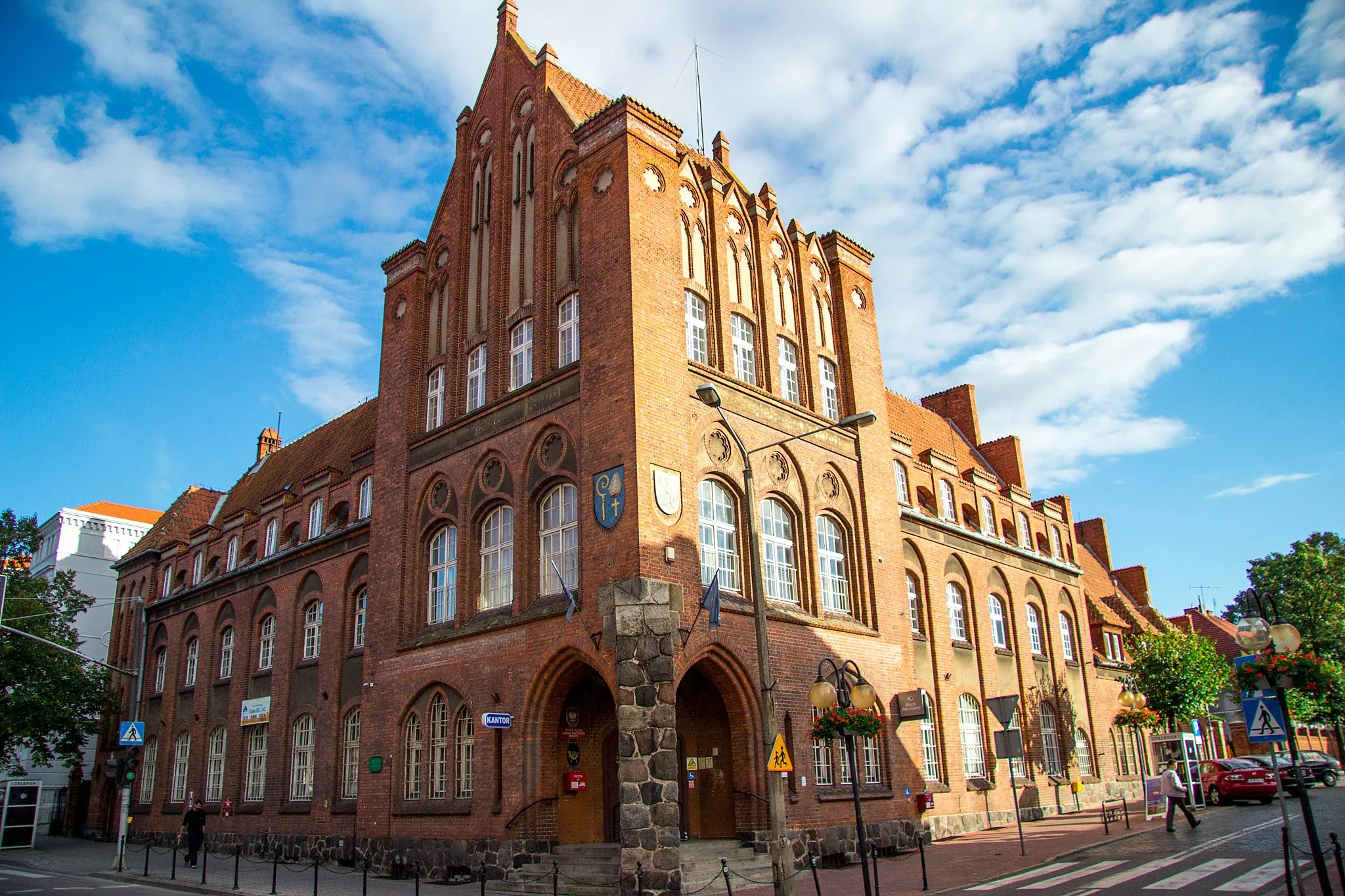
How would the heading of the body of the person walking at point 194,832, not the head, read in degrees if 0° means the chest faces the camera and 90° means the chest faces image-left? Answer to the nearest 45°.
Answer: approximately 0°

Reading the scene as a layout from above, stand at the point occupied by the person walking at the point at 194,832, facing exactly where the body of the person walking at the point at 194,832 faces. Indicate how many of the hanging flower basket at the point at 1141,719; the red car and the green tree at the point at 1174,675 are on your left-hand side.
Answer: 3

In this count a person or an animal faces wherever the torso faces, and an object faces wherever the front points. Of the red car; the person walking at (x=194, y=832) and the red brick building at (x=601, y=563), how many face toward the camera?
2

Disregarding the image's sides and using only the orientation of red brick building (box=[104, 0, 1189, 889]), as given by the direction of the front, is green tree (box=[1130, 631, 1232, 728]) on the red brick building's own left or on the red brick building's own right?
on the red brick building's own left

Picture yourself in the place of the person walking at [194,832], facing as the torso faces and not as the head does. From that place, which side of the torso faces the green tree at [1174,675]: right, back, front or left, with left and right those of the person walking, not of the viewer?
left

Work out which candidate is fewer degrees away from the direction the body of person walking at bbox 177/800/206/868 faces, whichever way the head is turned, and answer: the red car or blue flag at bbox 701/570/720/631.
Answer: the blue flag
